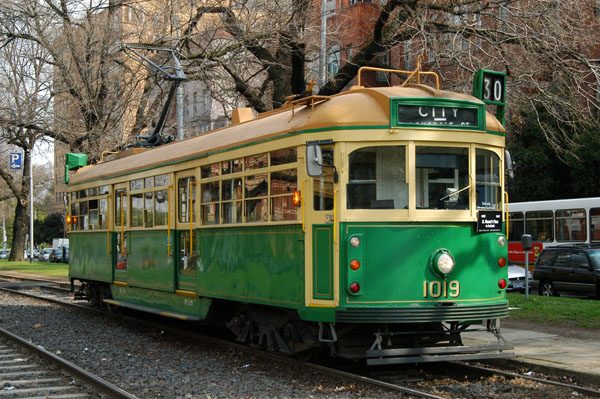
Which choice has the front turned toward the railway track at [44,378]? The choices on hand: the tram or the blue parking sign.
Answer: the blue parking sign

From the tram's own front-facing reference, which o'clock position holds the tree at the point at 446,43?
The tree is roughly at 8 o'clock from the tram.

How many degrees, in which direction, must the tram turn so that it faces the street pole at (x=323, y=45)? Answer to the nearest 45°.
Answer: approximately 135° to its left

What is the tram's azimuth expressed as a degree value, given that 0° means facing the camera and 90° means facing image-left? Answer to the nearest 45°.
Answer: approximately 315°

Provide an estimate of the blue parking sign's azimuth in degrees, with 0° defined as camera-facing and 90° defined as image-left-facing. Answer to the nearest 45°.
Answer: approximately 0°
